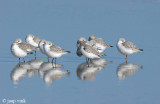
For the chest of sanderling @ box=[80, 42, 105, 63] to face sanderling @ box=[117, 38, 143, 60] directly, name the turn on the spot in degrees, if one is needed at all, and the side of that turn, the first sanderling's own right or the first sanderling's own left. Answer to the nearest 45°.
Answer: approximately 135° to the first sanderling's own right

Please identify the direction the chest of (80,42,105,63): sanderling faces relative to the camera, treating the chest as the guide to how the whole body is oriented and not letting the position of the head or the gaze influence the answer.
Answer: to the viewer's left

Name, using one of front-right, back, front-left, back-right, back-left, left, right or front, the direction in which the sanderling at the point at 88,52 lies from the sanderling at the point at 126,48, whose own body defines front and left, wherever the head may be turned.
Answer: front-left

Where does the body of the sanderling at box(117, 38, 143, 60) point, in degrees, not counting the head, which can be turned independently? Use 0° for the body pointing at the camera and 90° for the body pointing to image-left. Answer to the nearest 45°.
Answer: approximately 90°

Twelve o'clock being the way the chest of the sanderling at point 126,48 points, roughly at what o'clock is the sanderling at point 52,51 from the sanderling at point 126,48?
the sanderling at point 52,51 is roughly at 11 o'clock from the sanderling at point 126,48.

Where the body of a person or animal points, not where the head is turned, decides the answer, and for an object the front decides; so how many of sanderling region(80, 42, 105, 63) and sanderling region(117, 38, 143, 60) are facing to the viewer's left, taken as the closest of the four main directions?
2

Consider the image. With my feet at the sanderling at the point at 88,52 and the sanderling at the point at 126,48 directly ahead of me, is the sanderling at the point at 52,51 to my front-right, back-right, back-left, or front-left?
back-left

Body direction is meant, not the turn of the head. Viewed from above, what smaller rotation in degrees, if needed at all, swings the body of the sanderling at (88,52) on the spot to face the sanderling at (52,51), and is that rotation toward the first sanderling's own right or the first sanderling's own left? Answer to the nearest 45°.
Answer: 0° — it already faces it
